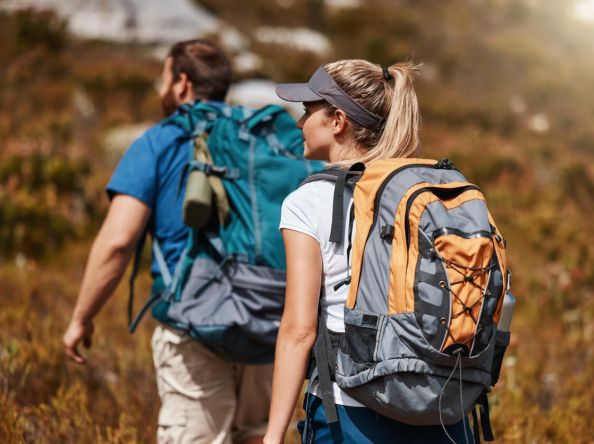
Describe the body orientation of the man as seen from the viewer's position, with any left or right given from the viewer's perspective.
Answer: facing away from the viewer and to the left of the viewer

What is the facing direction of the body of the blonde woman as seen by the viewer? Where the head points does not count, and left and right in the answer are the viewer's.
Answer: facing away from the viewer and to the left of the viewer

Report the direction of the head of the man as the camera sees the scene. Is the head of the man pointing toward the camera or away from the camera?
away from the camera

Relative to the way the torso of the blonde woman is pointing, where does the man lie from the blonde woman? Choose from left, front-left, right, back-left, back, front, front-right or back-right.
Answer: front

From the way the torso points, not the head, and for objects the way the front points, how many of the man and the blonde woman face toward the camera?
0

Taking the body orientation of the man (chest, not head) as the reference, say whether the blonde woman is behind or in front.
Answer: behind
